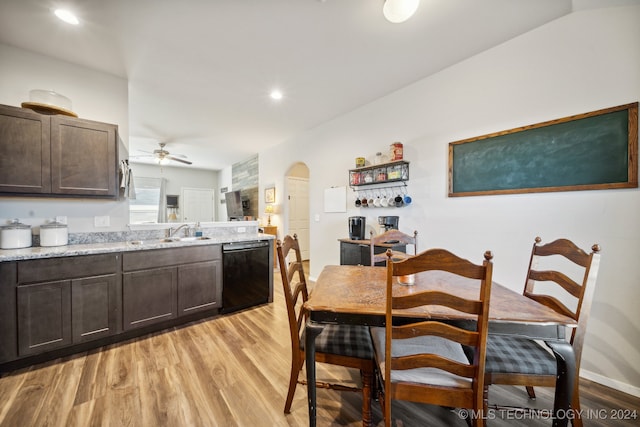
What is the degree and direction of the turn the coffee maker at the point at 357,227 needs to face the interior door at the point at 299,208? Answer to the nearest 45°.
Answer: approximately 90° to its right

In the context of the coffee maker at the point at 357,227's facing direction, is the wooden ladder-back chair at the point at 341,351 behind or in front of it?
in front

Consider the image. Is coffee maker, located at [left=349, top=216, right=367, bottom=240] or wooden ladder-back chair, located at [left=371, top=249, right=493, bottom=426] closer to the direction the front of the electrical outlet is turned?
the wooden ladder-back chair

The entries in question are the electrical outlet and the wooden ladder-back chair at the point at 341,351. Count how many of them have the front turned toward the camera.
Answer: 1

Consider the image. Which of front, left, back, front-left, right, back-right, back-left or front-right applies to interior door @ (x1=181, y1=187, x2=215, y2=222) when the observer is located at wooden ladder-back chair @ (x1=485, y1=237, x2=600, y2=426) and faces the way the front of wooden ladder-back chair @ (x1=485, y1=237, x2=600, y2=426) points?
front-right

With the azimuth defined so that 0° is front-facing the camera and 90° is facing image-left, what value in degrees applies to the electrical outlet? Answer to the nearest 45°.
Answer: approximately 0°

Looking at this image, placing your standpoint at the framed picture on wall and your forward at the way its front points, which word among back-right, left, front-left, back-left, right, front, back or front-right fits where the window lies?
right

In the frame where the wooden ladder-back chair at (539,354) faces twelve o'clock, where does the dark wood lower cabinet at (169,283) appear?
The dark wood lower cabinet is roughly at 1 o'clock from the wooden ladder-back chair.

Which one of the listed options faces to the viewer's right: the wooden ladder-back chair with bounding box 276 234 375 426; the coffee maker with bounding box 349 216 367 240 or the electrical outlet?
the wooden ladder-back chair

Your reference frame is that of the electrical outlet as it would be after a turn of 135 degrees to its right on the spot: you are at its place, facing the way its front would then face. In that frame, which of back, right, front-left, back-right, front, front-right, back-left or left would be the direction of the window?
front-right

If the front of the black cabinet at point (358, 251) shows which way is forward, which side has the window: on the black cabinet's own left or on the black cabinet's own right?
on the black cabinet's own right

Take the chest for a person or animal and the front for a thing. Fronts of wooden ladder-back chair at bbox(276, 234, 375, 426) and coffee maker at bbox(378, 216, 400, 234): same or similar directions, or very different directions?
very different directions
